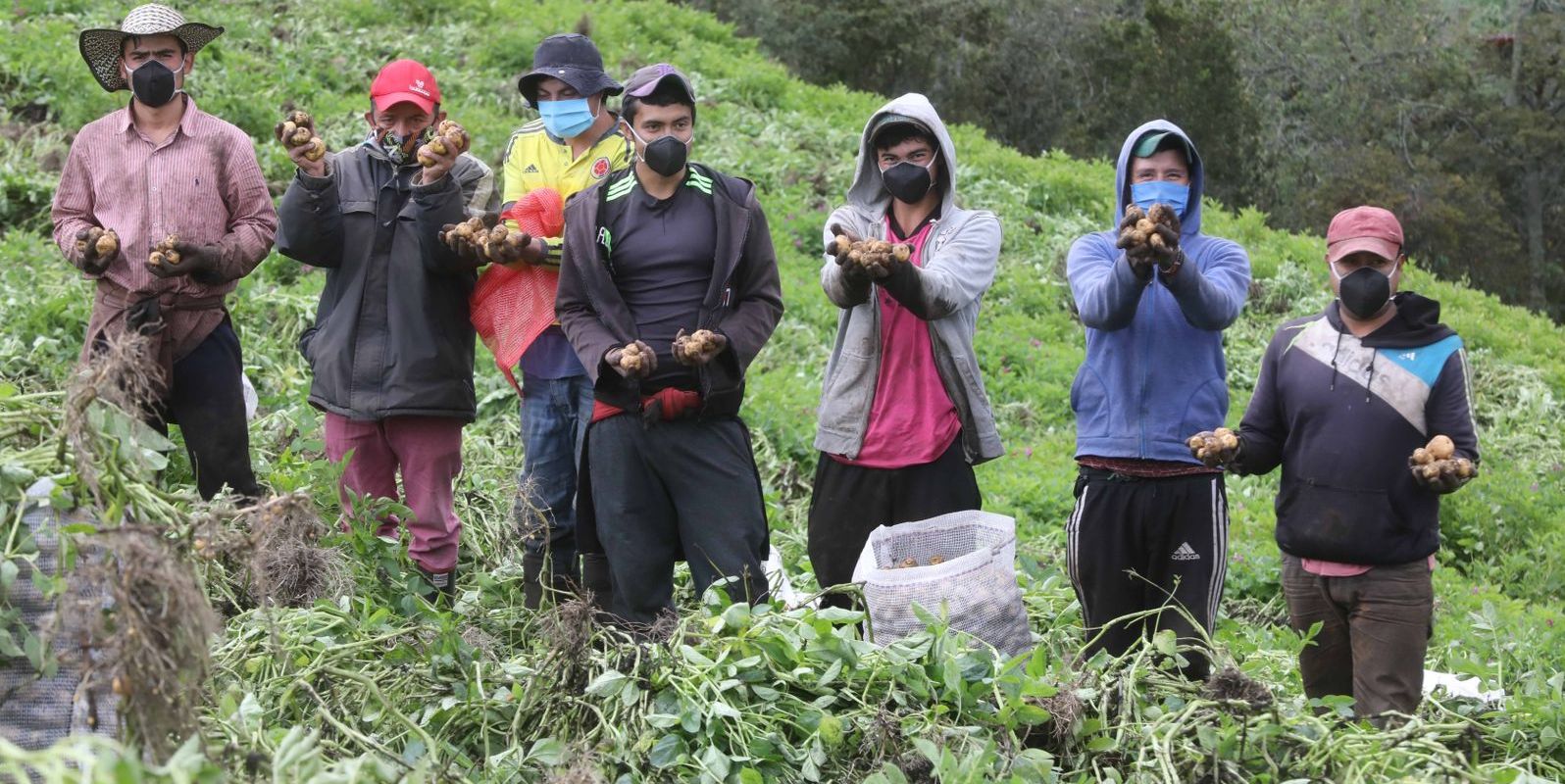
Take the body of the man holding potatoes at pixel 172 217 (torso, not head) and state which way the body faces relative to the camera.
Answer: toward the camera

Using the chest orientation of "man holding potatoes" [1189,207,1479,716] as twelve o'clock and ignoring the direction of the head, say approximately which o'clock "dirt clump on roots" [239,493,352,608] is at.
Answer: The dirt clump on roots is roughly at 2 o'clock from the man holding potatoes.

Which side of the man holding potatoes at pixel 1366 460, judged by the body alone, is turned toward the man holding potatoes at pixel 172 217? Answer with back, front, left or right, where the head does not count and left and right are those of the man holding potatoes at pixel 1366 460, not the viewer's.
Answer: right

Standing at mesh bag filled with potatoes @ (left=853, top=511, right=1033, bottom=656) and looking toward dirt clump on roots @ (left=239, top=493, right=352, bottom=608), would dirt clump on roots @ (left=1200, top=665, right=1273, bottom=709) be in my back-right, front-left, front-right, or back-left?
back-left

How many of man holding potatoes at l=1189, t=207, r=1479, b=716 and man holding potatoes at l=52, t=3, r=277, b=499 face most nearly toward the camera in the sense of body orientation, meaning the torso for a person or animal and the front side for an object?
2

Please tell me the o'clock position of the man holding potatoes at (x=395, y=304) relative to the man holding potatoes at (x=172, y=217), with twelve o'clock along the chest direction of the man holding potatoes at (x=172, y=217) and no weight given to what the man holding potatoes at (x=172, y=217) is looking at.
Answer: the man holding potatoes at (x=395, y=304) is roughly at 10 o'clock from the man holding potatoes at (x=172, y=217).

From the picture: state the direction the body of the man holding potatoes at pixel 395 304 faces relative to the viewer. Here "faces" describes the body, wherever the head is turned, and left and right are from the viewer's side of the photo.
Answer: facing the viewer

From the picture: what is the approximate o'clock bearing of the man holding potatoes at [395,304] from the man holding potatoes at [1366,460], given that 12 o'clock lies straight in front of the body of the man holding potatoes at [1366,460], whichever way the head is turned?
the man holding potatoes at [395,304] is roughly at 3 o'clock from the man holding potatoes at [1366,460].

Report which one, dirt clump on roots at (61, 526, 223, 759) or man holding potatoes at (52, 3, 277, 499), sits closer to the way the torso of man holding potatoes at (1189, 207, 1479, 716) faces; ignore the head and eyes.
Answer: the dirt clump on roots

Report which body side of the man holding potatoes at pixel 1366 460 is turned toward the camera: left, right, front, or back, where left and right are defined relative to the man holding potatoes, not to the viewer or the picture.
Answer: front

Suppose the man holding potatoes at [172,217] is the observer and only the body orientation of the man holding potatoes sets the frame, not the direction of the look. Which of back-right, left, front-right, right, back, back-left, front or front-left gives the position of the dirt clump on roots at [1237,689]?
front-left

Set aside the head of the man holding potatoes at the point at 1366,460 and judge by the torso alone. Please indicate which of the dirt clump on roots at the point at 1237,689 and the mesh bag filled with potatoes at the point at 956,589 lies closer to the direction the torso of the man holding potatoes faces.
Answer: the dirt clump on roots

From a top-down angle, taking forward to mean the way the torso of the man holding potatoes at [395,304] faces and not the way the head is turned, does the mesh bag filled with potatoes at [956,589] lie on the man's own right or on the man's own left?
on the man's own left

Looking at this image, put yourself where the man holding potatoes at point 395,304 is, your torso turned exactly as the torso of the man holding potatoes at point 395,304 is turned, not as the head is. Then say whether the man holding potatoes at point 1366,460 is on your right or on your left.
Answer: on your left
